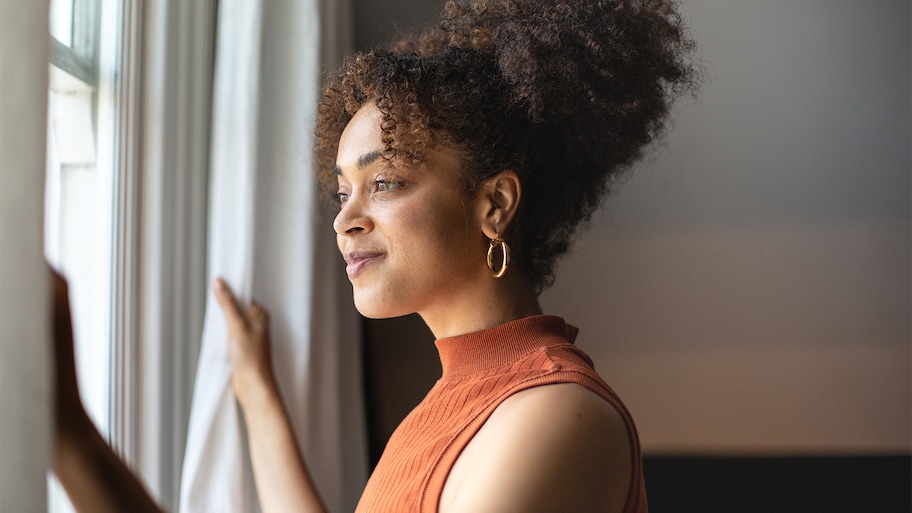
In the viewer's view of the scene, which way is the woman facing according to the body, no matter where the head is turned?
to the viewer's left

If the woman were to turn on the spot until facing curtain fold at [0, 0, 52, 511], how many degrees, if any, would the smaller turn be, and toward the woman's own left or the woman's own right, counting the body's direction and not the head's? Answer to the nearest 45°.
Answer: approximately 45° to the woman's own left

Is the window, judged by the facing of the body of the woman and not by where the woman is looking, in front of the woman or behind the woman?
in front
